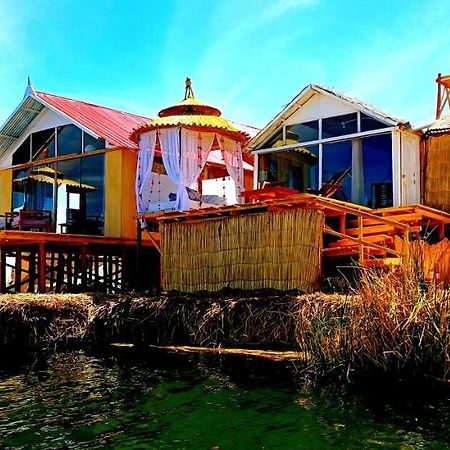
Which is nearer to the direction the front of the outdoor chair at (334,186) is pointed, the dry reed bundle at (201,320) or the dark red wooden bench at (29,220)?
the dark red wooden bench

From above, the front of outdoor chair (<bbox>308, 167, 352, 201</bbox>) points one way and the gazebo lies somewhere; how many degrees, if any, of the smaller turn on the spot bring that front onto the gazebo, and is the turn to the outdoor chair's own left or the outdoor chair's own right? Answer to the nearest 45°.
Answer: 0° — it already faces it

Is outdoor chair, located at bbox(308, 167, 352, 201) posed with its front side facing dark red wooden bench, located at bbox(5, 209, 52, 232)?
yes

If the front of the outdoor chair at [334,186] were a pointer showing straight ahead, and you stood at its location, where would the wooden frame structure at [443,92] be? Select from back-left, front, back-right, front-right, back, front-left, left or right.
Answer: back-right

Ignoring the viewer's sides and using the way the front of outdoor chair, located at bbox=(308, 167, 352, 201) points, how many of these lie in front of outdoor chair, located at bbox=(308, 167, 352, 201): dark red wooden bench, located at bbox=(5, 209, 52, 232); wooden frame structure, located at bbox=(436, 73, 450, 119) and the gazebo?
2

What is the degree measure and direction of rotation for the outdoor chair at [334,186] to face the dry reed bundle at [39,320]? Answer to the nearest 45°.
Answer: approximately 45° to its left

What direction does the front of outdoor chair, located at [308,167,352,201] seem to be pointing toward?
to the viewer's left

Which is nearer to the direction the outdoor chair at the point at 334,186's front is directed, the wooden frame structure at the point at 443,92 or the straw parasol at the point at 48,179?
the straw parasol
